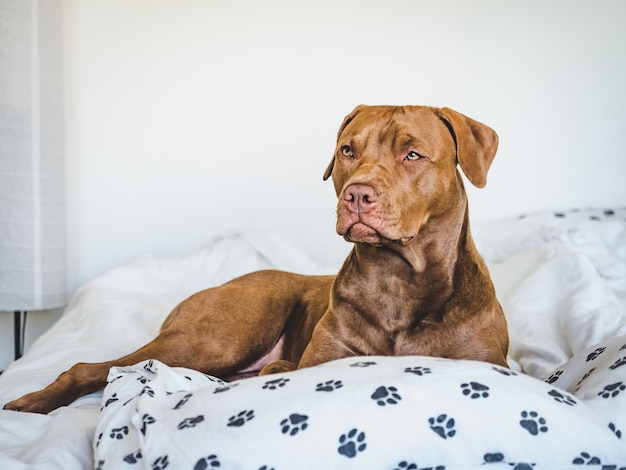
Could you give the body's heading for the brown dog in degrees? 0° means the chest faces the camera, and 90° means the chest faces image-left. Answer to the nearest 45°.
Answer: approximately 315°
